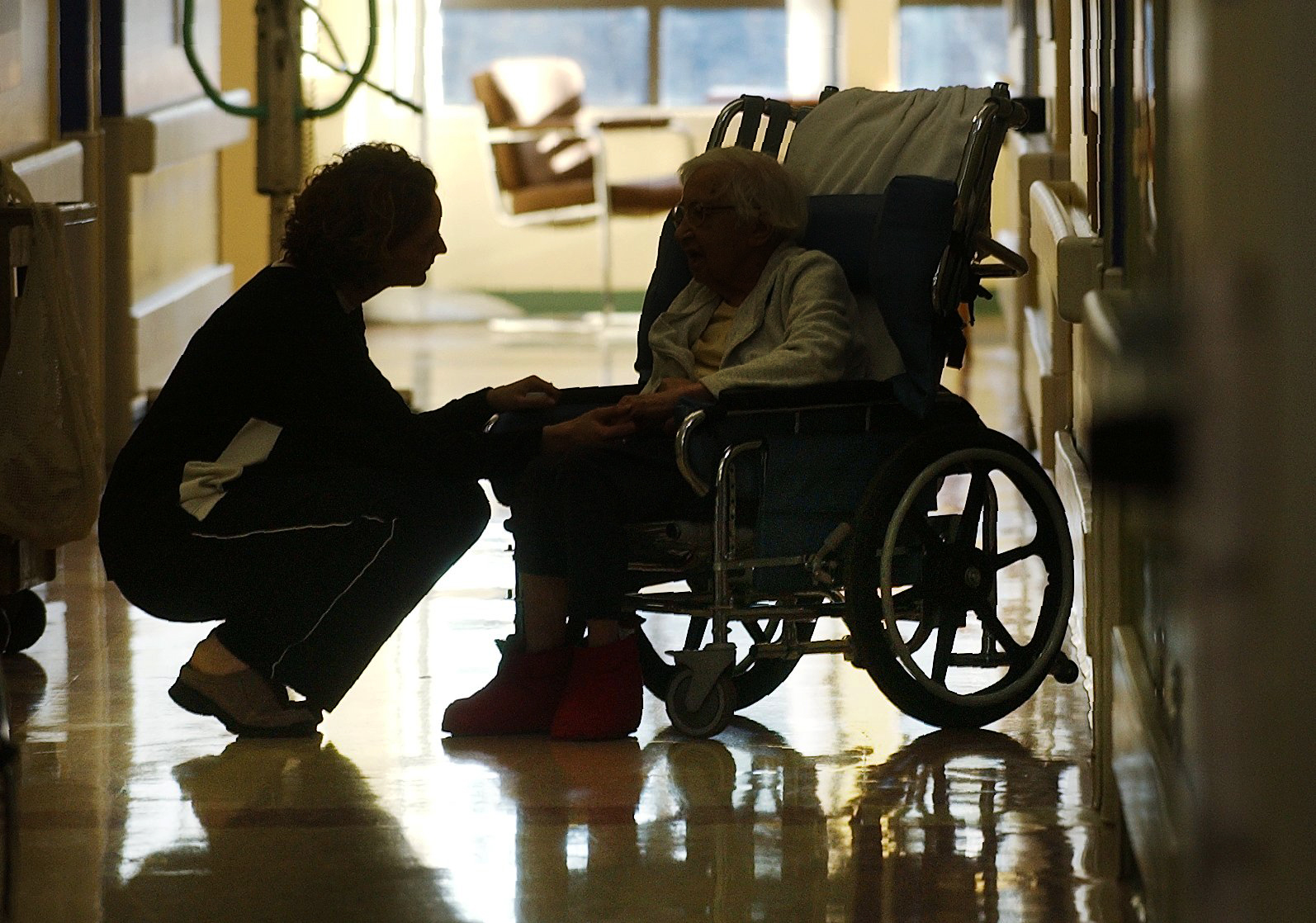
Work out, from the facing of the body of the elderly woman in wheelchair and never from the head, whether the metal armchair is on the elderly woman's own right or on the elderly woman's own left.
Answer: on the elderly woman's own right

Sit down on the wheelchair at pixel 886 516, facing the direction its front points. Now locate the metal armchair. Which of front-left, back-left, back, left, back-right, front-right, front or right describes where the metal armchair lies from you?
back-right

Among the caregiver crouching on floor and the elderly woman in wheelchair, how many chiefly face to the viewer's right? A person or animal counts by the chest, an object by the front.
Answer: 1

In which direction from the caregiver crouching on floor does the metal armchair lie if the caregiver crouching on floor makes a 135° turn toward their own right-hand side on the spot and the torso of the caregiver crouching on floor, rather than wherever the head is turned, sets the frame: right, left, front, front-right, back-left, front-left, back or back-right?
back-right

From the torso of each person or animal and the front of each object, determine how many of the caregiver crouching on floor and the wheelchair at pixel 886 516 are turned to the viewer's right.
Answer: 1

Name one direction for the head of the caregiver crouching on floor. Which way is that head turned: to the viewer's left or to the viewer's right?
to the viewer's right

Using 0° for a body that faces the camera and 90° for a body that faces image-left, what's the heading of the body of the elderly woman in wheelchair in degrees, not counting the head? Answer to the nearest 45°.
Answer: approximately 45°

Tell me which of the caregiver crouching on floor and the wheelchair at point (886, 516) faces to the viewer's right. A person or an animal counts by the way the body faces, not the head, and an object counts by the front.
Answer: the caregiver crouching on floor

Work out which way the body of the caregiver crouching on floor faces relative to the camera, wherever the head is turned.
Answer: to the viewer's right
